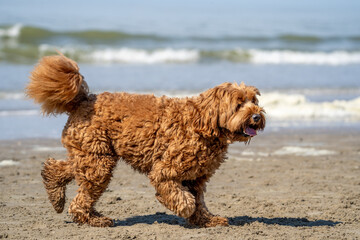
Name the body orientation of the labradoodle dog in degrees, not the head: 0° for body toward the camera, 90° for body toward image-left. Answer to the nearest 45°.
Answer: approximately 270°
